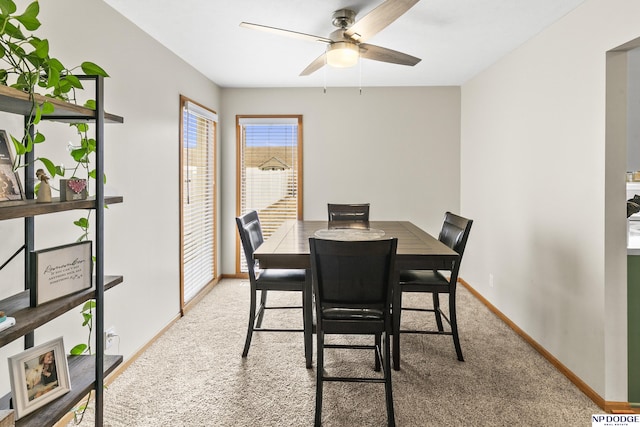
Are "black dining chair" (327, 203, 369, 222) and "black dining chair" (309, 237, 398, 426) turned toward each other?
yes

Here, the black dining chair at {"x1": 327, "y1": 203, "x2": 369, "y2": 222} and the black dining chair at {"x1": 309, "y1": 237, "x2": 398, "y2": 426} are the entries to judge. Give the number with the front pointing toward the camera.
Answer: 1

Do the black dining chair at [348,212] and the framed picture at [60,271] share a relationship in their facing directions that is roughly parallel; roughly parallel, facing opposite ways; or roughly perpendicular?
roughly perpendicular

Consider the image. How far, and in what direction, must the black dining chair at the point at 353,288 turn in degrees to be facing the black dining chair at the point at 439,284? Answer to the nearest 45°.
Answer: approximately 45° to its right

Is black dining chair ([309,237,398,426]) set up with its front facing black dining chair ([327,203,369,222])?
yes

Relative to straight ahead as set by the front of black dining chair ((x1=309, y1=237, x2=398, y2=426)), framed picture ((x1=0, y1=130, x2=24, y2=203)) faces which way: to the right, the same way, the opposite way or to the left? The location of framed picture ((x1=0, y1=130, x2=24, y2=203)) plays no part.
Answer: to the right

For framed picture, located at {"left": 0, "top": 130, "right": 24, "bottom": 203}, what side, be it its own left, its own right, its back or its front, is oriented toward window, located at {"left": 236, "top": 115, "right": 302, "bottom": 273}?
left

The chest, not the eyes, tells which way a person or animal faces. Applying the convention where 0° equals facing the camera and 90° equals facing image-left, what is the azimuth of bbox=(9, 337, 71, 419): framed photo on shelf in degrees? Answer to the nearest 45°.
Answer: approximately 315°

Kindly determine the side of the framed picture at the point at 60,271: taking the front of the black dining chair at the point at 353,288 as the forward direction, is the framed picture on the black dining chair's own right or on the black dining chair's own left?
on the black dining chair's own left

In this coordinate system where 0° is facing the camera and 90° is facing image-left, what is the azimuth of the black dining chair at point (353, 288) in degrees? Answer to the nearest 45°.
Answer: approximately 180°
